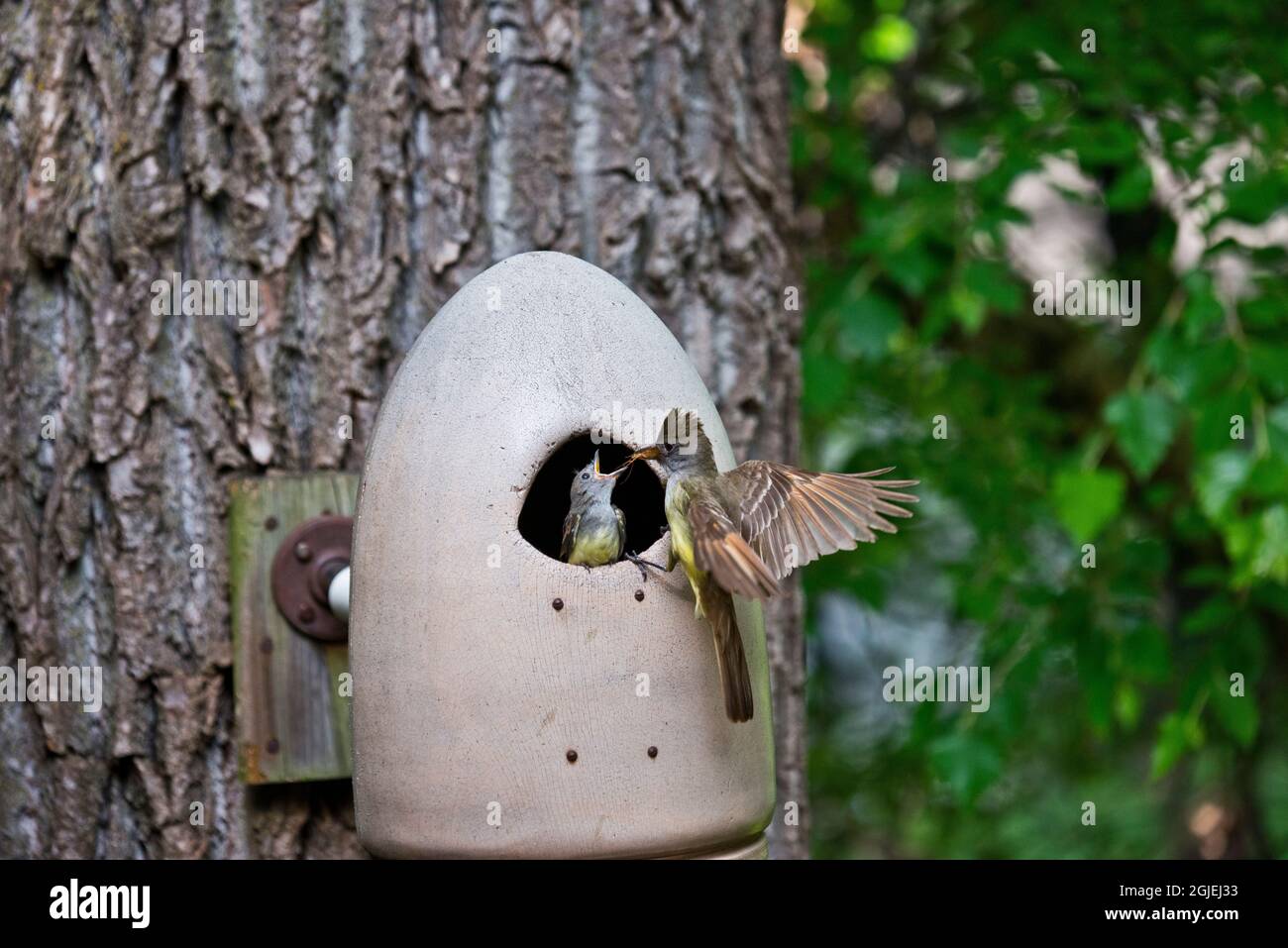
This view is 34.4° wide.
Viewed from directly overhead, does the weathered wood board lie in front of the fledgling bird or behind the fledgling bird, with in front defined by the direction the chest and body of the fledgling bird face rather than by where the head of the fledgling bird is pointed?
behind

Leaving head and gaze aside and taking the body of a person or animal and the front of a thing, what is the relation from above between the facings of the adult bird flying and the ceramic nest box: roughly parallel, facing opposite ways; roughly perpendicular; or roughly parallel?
roughly perpendicular

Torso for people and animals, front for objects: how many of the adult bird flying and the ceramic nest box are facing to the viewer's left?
1

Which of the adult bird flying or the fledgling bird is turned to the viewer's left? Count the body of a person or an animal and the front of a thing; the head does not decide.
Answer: the adult bird flying

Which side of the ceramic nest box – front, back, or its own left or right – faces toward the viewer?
front

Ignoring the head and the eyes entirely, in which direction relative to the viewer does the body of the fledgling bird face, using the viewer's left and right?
facing the viewer and to the right of the viewer

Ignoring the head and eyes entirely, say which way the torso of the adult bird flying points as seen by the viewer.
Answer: to the viewer's left

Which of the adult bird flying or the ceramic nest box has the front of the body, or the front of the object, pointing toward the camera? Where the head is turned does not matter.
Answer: the ceramic nest box

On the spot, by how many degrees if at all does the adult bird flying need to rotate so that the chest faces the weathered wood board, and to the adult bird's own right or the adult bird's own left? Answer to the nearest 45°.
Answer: approximately 45° to the adult bird's own right
